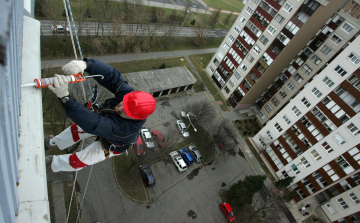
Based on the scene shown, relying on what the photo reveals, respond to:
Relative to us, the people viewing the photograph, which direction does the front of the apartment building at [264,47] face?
facing the viewer and to the left of the viewer

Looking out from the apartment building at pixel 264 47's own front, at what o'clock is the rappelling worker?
The rappelling worker is roughly at 11 o'clock from the apartment building.

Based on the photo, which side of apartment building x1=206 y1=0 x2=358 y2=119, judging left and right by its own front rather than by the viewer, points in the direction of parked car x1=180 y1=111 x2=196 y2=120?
front

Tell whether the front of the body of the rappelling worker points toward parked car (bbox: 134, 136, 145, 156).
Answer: no

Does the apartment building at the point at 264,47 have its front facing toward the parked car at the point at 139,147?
yes

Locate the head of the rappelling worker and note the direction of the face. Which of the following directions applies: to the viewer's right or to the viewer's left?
to the viewer's left

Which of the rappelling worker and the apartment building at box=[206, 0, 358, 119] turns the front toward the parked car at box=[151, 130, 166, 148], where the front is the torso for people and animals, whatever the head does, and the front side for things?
the apartment building

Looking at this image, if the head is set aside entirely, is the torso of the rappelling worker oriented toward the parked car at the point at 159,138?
no

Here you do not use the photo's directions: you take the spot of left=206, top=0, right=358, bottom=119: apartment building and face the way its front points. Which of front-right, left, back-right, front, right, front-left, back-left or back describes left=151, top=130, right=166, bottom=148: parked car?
front

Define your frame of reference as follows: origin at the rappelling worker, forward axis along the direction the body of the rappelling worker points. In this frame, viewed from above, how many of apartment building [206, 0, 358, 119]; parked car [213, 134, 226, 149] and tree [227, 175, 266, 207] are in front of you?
0

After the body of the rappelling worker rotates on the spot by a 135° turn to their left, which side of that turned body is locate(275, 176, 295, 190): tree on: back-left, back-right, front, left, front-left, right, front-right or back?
left

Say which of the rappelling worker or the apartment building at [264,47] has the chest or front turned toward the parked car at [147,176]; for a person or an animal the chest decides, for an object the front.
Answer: the apartment building

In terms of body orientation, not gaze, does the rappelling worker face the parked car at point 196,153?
no

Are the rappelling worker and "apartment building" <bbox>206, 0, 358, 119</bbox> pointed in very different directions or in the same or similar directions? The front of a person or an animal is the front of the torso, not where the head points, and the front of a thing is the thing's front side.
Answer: same or similar directions

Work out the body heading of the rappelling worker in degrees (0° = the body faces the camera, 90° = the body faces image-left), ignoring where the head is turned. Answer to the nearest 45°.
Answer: approximately 90°

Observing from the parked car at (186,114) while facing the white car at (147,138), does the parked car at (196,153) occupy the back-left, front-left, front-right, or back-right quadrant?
front-left

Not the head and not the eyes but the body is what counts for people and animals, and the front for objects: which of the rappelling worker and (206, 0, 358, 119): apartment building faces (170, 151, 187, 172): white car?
the apartment building

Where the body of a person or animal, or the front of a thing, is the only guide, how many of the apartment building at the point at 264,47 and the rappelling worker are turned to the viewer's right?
0
